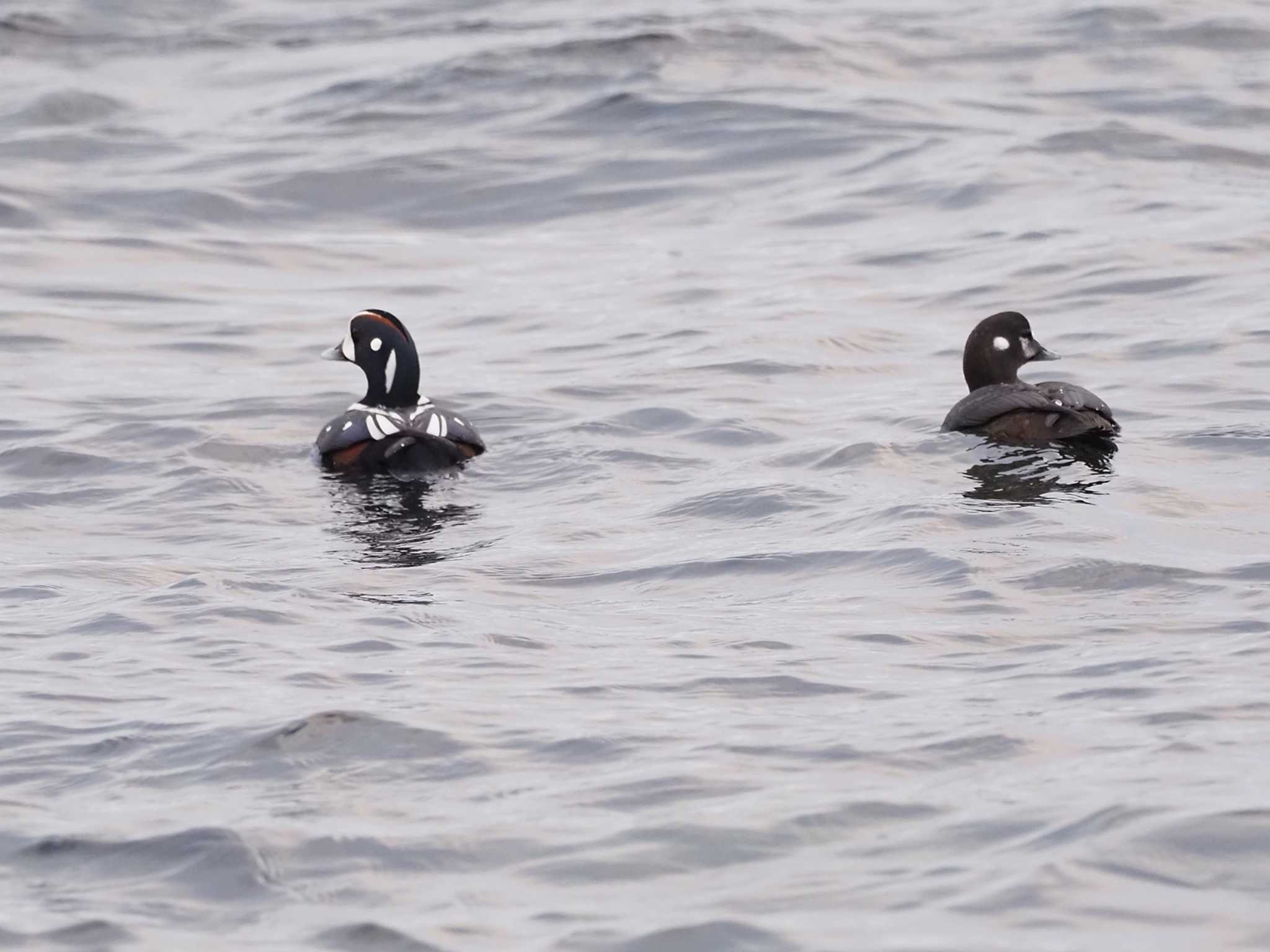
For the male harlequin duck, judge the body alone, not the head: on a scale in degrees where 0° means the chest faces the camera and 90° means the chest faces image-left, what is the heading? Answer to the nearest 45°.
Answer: approximately 180°

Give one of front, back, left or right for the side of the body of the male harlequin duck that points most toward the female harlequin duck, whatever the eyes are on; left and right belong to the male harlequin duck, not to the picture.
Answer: right
